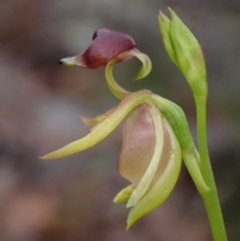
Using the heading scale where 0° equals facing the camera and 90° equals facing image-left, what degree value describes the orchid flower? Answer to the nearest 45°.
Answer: approximately 90°
